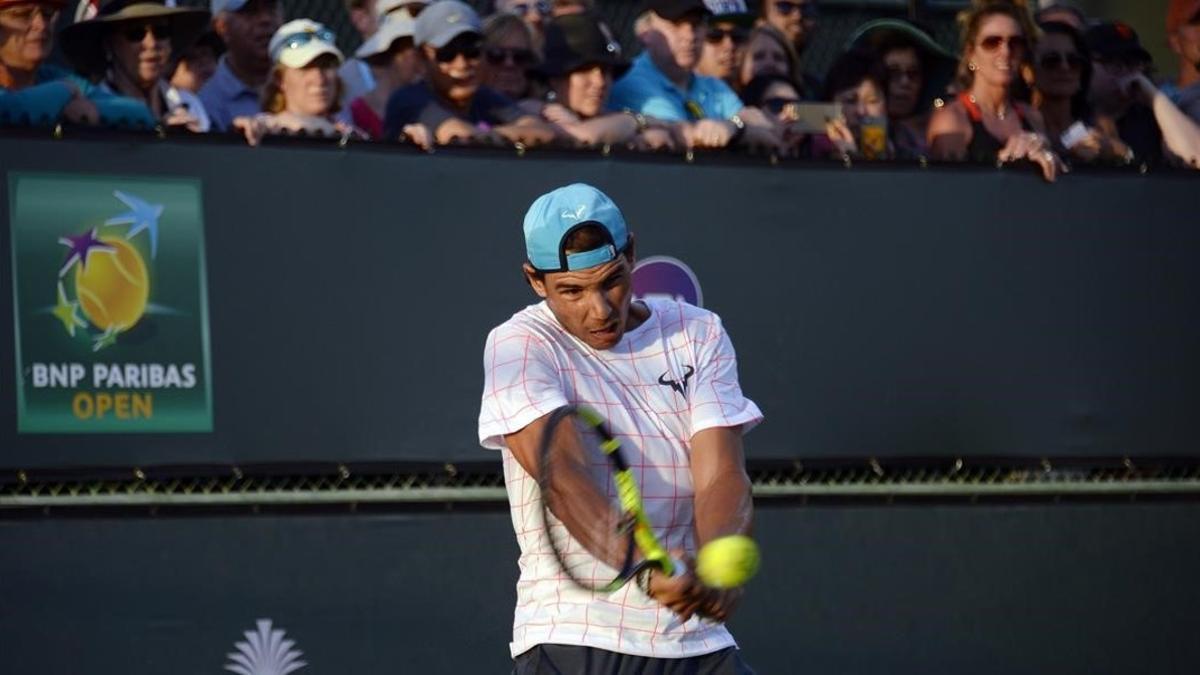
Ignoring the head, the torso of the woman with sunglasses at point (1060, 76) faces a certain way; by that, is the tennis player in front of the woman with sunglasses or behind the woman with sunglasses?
in front

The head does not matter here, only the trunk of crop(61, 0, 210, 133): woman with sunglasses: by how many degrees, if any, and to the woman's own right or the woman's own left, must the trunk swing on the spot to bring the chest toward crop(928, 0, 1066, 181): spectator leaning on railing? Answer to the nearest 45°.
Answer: approximately 45° to the woman's own left

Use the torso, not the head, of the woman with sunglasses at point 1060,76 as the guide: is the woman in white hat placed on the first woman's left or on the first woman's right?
on the first woman's right

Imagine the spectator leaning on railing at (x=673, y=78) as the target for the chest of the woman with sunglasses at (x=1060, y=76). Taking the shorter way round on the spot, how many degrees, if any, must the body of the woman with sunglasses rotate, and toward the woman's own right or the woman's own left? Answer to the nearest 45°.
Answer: approximately 45° to the woman's own right

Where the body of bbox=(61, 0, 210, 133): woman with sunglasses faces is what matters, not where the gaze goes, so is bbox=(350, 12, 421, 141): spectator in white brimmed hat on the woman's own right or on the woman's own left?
on the woman's own left

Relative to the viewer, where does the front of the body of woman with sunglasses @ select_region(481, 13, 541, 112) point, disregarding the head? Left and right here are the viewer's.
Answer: facing the viewer

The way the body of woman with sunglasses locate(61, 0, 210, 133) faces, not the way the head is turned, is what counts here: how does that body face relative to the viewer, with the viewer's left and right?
facing the viewer and to the right of the viewer

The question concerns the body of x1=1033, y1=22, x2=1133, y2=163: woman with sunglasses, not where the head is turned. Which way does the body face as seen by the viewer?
toward the camera

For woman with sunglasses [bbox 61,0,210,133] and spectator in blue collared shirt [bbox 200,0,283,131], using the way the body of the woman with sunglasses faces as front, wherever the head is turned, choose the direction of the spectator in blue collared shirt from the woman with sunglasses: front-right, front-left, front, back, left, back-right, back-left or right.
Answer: left

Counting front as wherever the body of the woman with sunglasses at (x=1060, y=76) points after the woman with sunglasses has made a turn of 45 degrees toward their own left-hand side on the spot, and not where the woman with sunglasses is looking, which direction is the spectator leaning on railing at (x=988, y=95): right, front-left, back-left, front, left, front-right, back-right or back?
right

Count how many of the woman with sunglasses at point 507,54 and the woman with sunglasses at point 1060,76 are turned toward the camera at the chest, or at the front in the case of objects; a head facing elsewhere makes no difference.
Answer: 2
